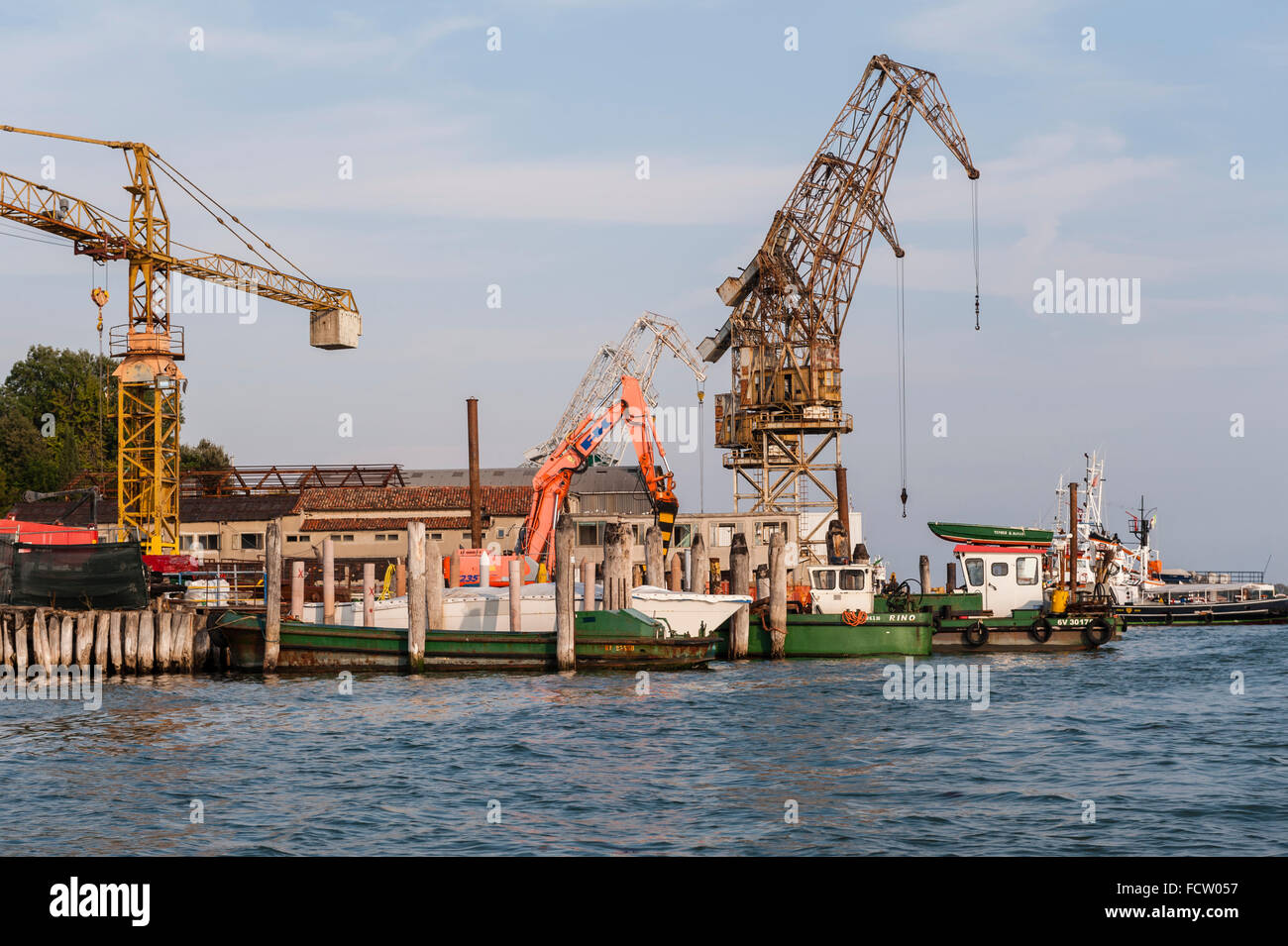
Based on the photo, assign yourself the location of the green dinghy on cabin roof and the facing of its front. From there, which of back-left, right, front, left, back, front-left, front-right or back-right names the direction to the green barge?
front-left

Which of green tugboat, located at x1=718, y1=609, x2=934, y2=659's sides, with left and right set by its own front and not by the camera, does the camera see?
right

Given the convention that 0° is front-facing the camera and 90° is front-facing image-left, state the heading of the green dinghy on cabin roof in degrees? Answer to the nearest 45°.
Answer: approximately 90°

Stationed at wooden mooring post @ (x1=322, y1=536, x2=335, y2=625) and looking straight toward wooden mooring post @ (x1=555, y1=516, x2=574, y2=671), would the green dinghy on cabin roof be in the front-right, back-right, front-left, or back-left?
front-left

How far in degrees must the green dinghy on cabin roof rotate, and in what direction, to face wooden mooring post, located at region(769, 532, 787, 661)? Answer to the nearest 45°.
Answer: approximately 45° to its left
